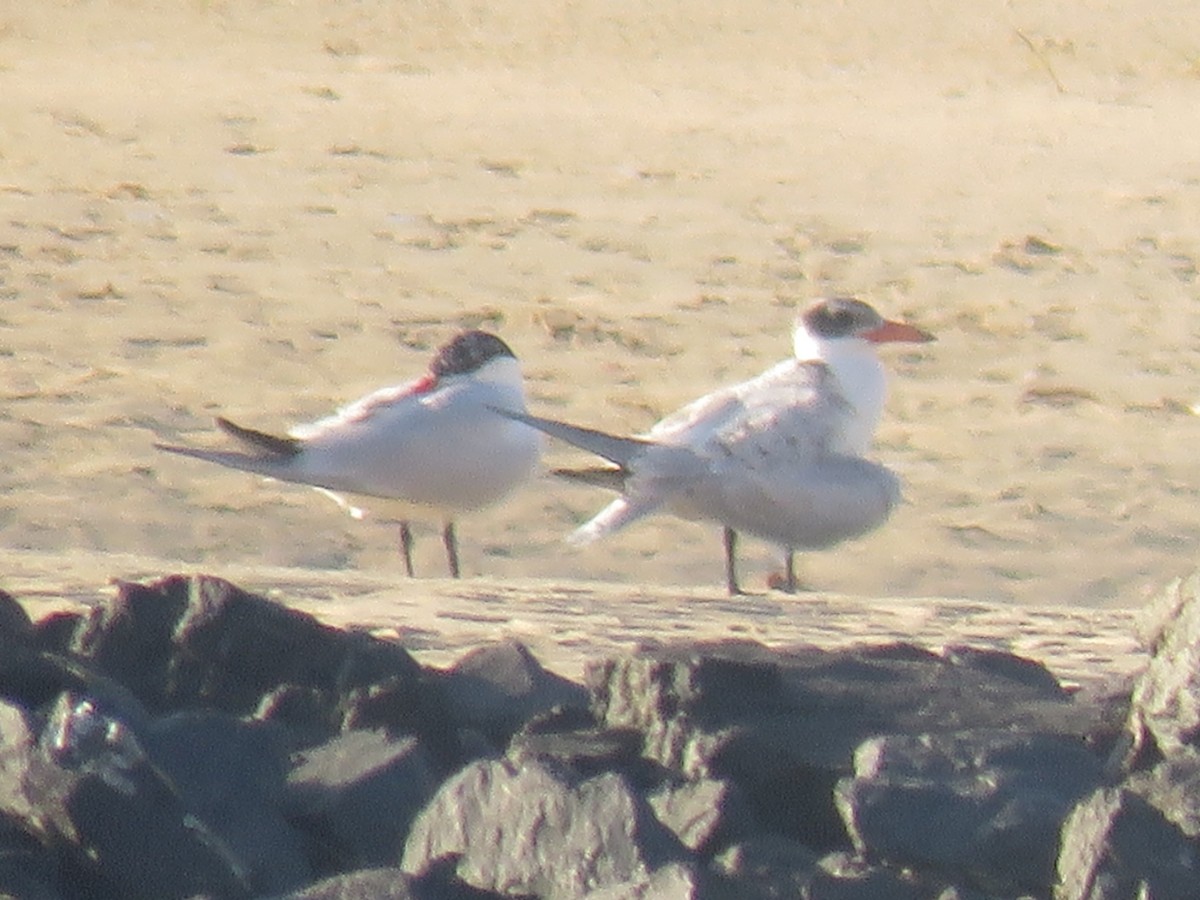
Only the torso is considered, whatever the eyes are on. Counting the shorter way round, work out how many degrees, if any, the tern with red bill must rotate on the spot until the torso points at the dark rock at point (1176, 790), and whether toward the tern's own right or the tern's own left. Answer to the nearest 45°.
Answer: approximately 90° to the tern's own right

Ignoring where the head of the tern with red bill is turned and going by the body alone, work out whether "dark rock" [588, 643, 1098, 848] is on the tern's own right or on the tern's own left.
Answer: on the tern's own right

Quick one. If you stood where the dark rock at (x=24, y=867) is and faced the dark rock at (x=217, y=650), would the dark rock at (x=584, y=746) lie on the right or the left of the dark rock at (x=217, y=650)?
right

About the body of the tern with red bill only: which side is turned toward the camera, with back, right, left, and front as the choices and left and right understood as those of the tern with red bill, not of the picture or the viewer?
right

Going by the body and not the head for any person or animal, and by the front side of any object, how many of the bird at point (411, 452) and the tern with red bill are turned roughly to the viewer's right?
2

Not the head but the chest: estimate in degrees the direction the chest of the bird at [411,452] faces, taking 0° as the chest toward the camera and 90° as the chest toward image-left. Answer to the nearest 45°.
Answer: approximately 270°

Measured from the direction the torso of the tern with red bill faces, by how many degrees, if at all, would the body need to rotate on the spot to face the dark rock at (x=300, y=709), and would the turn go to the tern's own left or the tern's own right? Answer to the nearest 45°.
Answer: approximately 90° to the tern's own right

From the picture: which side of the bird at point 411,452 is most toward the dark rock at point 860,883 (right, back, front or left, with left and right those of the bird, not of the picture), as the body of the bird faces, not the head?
right

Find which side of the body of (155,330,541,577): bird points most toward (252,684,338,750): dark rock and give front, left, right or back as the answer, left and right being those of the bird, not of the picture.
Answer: right
